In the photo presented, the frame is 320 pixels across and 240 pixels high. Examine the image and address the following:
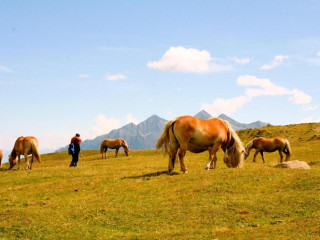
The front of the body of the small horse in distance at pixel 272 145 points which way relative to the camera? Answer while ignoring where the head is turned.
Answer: to the viewer's left

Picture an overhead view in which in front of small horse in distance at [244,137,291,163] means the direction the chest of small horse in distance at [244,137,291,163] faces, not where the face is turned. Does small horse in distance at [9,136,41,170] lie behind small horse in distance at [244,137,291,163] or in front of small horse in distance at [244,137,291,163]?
in front

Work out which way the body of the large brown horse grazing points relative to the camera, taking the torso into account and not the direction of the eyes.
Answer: to the viewer's right
